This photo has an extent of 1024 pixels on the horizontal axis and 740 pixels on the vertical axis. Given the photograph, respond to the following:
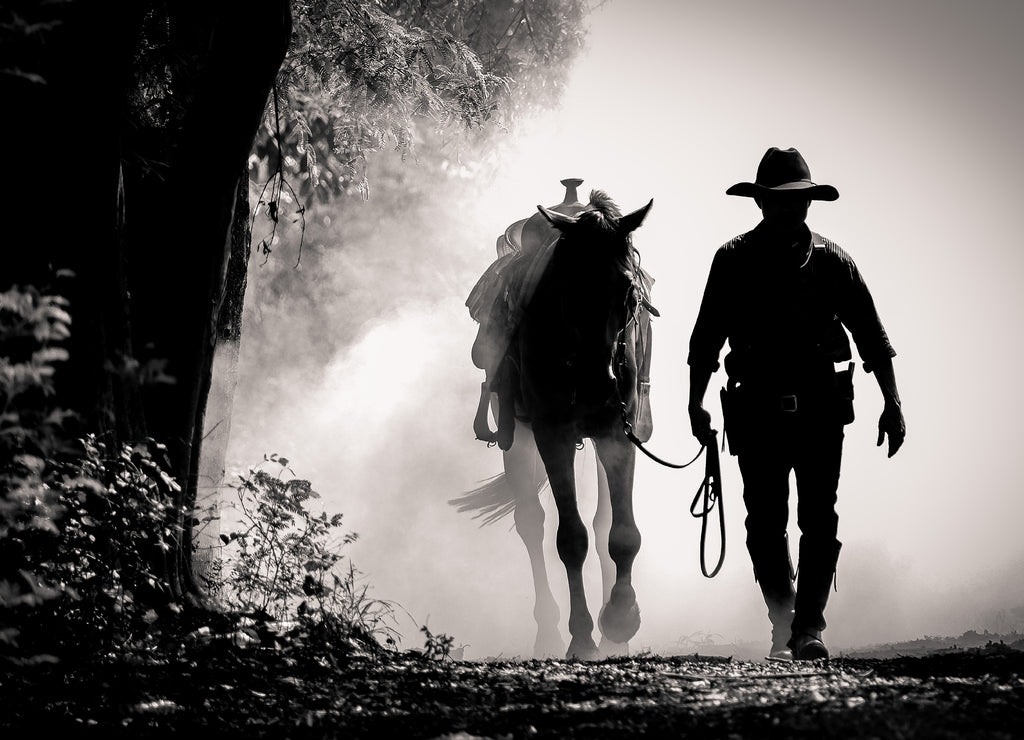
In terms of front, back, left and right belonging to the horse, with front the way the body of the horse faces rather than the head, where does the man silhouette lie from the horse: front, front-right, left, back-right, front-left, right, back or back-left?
front-left

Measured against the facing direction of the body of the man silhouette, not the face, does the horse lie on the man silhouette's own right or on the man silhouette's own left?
on the man silhouette's own right

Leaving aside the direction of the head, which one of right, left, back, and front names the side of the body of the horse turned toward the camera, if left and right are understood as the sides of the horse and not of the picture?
front

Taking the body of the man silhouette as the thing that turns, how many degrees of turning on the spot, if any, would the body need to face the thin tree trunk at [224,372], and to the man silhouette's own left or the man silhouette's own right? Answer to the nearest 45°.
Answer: approximately 90° to the man silhouette's own right

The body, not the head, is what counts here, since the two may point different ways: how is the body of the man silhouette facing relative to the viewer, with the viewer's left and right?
facing the viewer

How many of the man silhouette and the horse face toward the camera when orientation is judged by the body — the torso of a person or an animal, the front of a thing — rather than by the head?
2

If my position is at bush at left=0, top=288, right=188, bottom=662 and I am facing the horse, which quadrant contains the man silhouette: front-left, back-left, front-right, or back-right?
front-right

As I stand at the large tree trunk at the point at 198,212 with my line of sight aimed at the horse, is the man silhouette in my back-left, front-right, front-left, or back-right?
front-right

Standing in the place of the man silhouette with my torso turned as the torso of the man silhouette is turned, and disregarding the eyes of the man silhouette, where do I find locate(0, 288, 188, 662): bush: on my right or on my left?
on my right

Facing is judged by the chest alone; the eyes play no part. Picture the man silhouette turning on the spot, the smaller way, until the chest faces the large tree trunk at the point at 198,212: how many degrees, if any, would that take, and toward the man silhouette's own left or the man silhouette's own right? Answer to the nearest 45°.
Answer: approximately 45° to the man silhouette's own right

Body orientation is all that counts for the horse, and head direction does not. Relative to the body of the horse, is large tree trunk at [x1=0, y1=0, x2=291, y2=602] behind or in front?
in front
